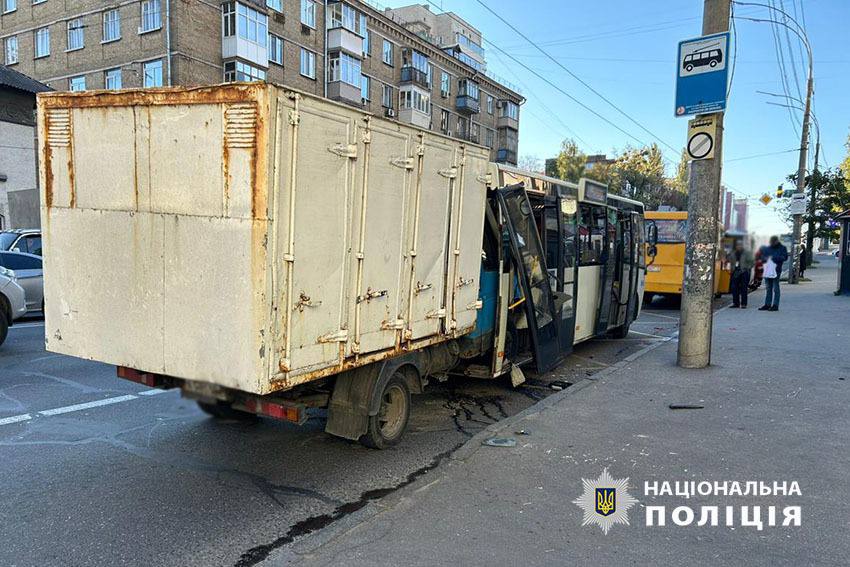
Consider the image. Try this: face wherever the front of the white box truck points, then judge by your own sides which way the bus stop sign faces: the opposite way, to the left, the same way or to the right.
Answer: the opposite way

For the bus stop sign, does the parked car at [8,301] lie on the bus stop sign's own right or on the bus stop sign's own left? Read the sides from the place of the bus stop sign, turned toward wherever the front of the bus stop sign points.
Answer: on the bus stop sign's own right

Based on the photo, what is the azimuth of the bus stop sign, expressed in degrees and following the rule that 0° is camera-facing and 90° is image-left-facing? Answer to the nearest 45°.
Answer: approximately 0°

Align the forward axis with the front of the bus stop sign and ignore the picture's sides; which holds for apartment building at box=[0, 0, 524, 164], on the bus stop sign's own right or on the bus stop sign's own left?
on the bus stop sign's own right

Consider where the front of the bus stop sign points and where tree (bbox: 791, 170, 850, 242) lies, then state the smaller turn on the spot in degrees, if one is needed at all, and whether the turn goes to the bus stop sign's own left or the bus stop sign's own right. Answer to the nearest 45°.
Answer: approximately 180°

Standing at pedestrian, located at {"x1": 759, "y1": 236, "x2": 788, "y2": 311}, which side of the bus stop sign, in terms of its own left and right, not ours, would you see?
back

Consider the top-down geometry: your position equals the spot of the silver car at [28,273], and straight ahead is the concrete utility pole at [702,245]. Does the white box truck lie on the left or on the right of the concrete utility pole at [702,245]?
right

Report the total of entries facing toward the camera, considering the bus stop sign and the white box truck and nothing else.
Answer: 1

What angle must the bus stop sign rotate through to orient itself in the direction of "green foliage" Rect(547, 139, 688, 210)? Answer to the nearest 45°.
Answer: approximately 180°

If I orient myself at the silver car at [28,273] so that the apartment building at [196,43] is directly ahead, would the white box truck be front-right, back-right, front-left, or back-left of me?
back-right

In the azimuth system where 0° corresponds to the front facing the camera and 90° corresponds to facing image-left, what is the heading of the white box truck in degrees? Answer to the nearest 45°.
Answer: approximately 225°
